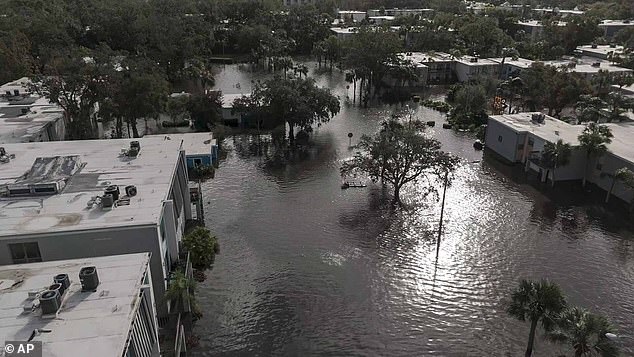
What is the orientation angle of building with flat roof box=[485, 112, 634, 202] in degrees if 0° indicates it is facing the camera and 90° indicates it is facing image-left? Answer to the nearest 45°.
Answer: approximately 45°

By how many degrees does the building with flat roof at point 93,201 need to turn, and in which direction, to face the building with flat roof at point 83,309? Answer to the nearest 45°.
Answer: approximately 90° to its right

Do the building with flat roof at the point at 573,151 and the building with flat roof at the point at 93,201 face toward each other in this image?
yes

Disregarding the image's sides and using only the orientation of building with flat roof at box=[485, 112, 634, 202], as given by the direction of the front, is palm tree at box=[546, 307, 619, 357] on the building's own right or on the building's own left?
on the building's own left

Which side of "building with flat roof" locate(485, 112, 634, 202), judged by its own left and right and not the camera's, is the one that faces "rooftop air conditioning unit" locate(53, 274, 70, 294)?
front

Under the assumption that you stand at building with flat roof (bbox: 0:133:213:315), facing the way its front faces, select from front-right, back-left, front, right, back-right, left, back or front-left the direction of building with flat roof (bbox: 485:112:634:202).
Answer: front

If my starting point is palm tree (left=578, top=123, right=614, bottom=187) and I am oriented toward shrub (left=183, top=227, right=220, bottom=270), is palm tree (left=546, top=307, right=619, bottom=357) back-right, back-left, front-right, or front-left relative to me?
front-left

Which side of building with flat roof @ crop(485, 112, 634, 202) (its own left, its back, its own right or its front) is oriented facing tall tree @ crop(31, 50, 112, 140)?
front

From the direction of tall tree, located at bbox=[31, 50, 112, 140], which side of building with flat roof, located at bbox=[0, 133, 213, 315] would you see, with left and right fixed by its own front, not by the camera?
left

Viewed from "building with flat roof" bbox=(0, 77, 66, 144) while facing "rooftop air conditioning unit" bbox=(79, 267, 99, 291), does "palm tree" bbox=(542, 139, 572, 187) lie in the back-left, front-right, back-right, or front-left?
front-left

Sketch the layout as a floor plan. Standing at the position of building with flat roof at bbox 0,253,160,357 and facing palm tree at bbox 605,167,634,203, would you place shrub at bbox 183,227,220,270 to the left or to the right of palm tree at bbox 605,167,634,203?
left

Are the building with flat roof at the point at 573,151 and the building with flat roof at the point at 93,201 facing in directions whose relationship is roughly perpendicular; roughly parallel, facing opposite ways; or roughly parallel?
roughly parallel, facing opposite ways

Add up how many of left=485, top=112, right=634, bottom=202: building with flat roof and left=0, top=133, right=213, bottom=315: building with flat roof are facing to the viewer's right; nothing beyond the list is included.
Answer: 1

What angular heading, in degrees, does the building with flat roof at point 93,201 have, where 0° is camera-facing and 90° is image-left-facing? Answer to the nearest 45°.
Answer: approximately 270°
